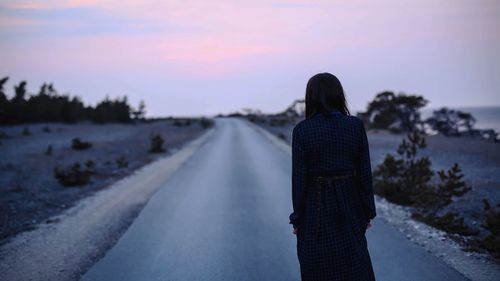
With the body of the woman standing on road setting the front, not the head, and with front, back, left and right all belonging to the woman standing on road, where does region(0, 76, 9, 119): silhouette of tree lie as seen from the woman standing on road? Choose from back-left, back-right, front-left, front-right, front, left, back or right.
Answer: front-left

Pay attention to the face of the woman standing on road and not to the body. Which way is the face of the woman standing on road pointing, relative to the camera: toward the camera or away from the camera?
away from the camera

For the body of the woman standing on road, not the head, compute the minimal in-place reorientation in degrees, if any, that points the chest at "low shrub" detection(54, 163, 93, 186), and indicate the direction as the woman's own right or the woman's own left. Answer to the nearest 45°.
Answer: approximately 45° to the woman's own left

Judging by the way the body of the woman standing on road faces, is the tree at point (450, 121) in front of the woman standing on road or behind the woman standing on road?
in front

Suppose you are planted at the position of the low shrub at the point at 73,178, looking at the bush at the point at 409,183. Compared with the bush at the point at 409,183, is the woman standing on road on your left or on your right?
right

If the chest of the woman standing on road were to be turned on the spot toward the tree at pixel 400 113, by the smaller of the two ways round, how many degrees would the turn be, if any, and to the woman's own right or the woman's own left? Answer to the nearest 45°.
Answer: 0° — they already face it

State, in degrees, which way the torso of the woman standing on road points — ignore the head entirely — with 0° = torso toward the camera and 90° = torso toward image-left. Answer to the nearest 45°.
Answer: approximately 180°

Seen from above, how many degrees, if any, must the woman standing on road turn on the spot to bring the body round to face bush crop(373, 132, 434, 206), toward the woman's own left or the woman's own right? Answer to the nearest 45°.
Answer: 0° — they already face it
